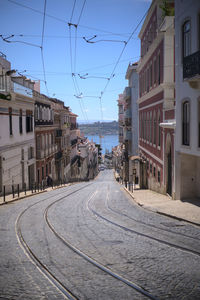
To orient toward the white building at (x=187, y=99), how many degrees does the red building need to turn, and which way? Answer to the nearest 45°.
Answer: approximately 90° to its left

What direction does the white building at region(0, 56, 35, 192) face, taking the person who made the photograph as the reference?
facing the viewer and to the right of the viewer

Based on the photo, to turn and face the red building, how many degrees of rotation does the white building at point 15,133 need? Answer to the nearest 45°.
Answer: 0° — it already faces it

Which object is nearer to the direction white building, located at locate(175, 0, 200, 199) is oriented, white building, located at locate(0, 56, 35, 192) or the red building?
the white building

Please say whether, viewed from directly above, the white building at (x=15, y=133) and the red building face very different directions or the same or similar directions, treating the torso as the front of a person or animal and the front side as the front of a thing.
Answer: very different directions

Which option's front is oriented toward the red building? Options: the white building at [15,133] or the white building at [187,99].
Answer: the white building at [15,133]

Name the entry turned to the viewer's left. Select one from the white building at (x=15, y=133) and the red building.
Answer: the red building

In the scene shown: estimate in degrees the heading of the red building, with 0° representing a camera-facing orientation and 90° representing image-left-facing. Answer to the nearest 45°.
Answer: approximately 90°

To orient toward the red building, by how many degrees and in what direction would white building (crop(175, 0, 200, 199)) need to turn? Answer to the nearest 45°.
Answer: approximately 135° to its right

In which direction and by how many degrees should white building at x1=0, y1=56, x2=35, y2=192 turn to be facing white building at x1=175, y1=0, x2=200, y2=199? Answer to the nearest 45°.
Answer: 0° — it already faces it

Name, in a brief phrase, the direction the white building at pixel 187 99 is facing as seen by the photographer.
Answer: facing the viewer and to the left of the viewer

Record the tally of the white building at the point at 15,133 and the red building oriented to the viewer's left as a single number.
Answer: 1

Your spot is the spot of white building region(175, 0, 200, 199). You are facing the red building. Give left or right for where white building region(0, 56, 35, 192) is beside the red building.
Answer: left
